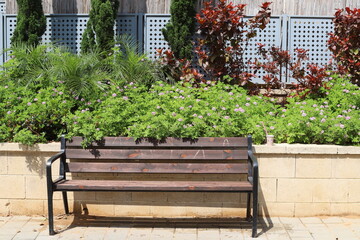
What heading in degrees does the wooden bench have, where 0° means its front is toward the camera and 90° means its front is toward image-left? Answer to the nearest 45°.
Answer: approximately 0°

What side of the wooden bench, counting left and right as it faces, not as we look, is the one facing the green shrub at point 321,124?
left

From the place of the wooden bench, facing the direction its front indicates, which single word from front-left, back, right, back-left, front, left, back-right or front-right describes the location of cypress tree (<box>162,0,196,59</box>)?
back

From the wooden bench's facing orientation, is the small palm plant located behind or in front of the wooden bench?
behind

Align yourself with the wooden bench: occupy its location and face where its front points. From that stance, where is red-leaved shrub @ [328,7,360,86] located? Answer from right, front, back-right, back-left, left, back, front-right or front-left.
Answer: back-left

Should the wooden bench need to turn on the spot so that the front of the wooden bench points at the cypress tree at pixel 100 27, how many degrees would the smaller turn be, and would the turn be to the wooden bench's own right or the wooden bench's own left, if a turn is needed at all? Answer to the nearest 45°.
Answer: approximately 180°

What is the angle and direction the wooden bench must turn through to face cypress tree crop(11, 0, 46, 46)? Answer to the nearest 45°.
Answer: approximately 135° to its right
